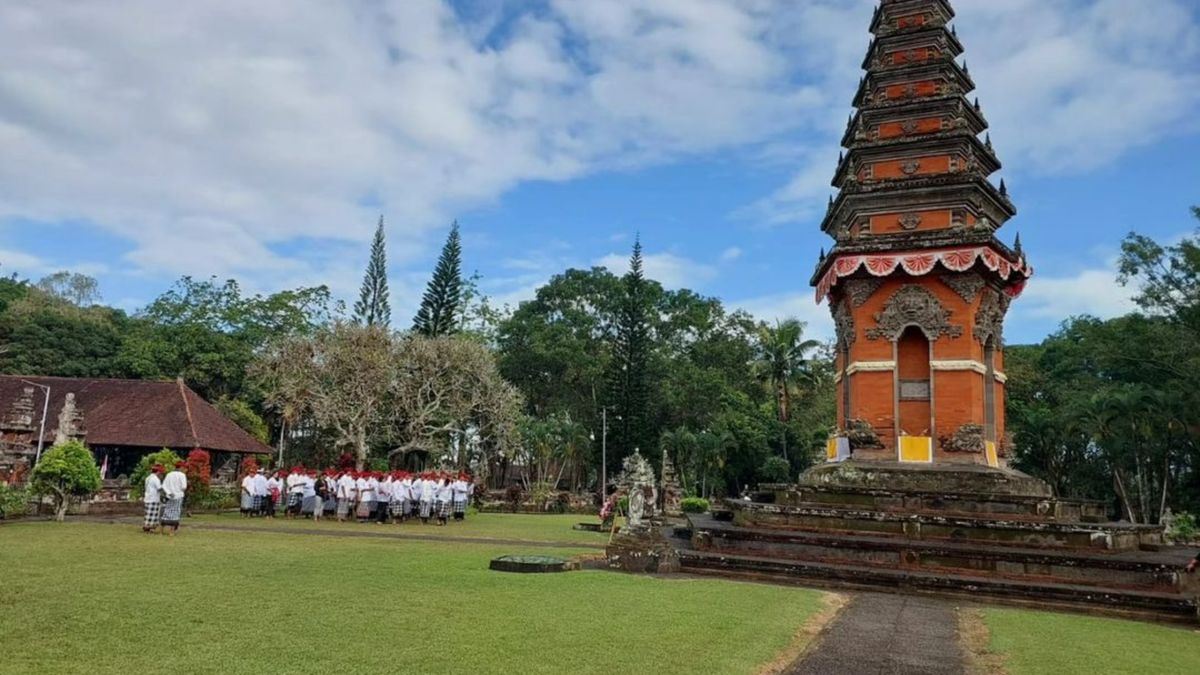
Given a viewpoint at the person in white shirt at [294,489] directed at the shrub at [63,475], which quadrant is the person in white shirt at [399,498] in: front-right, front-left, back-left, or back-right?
back-left

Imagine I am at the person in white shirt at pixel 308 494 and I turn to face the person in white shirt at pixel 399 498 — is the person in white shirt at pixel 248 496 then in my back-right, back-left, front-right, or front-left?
back-right
